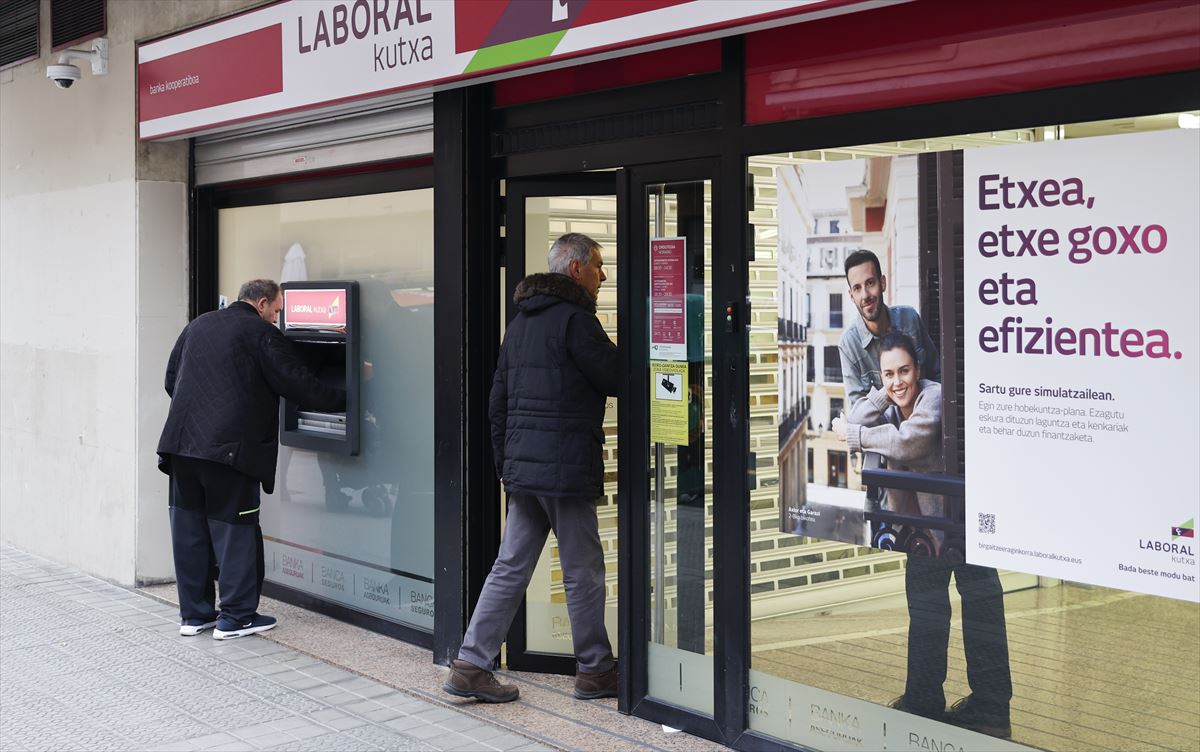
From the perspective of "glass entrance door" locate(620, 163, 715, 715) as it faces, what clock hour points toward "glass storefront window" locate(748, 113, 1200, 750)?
The glass storefront window is roughly at 9 o'clock from the glass entrance door.

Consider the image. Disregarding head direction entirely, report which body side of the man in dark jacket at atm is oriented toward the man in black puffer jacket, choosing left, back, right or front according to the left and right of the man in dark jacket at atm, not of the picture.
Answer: right

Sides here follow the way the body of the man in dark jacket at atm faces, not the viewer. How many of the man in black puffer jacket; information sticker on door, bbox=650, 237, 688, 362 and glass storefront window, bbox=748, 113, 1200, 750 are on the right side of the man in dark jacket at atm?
3

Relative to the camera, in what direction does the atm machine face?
facing the viewer and to the left of the viewer

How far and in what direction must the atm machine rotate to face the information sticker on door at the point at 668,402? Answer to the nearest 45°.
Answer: approximately 90° to its left

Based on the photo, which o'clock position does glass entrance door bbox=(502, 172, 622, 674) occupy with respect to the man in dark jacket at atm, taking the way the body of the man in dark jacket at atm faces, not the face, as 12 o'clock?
The glass entrance door is roughly at 3 o'clock from the man in dark jacket at atm.

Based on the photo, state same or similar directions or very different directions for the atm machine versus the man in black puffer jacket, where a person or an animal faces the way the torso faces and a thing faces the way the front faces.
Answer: very different directions

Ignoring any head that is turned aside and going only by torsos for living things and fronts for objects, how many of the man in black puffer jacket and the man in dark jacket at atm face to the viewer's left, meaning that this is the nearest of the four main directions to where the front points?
0

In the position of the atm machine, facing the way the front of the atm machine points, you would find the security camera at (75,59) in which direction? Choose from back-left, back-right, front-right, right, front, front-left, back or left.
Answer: right

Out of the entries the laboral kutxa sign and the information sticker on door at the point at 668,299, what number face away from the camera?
0

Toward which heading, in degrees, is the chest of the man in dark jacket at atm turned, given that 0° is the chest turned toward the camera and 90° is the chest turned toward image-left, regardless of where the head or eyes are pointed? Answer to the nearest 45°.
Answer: approximately 225°

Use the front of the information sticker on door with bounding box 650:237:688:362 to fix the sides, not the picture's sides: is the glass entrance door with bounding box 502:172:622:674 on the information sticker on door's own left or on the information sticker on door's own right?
on the information sticker on door's own right

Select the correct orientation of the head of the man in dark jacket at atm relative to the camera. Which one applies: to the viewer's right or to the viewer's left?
to the viewer's right

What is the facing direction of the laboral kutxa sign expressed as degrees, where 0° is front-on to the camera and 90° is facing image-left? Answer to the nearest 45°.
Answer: approximately 45°

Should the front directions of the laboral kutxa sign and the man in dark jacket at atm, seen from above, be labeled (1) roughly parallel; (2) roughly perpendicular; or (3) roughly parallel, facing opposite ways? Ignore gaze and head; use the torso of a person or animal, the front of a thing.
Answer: roughly parallel, facing opposite ways
